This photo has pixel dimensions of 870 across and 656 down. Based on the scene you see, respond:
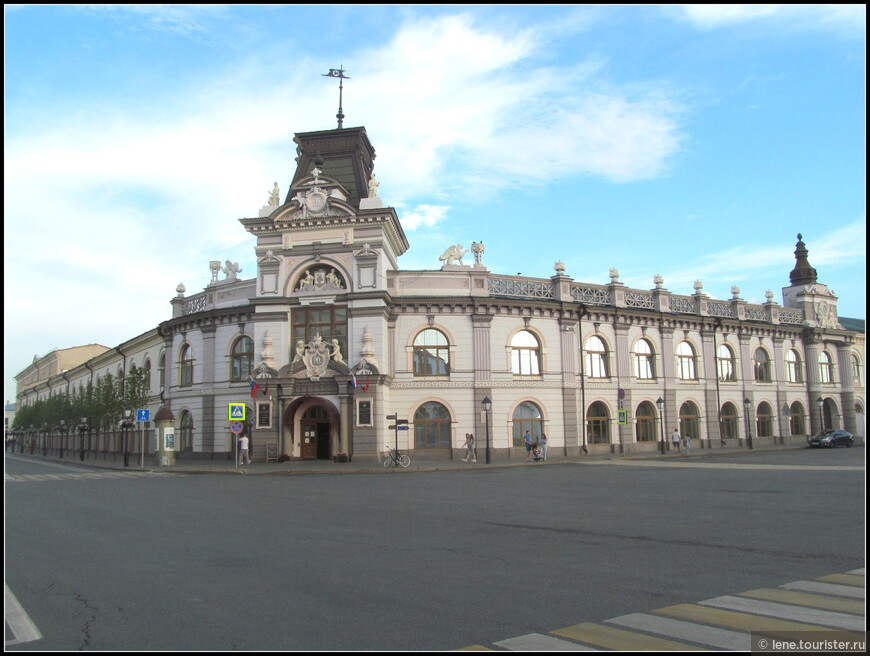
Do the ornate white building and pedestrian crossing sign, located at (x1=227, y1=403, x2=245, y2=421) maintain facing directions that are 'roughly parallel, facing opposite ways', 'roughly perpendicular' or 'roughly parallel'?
roughly parallel

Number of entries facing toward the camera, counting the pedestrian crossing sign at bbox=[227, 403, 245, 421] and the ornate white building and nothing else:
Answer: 2

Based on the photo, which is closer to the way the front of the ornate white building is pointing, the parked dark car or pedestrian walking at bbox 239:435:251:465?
the pedestrian walking

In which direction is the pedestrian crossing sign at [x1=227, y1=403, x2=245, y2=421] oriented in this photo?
toward the camera

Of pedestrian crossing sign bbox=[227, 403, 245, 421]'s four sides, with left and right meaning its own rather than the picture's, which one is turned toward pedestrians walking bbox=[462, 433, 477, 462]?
left

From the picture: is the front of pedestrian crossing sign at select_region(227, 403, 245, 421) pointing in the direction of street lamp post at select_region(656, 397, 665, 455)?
no

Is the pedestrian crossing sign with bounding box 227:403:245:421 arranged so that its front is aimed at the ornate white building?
no

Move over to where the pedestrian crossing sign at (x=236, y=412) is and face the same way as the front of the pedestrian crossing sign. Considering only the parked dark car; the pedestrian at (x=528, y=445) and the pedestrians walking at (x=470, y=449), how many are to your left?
3

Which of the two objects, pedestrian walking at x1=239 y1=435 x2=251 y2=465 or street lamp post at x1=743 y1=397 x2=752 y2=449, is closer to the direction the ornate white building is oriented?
the pedestrian walking

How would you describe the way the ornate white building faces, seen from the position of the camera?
facing the viewer

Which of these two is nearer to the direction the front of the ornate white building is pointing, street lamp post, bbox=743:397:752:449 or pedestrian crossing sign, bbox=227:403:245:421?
the pedestrian crossing sign

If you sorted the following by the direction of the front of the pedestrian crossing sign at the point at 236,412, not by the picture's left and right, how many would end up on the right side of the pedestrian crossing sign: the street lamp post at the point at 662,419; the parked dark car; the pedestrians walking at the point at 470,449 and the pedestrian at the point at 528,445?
0

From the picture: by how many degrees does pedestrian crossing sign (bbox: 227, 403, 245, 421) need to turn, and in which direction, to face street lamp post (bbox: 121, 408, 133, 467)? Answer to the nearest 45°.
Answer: approximately 135° to its right

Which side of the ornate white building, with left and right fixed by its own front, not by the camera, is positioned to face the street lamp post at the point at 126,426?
right

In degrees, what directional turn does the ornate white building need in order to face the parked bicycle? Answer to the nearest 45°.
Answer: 0° — it already faces it

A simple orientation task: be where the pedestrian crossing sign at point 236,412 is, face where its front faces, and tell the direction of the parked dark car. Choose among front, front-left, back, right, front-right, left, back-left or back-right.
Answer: left
